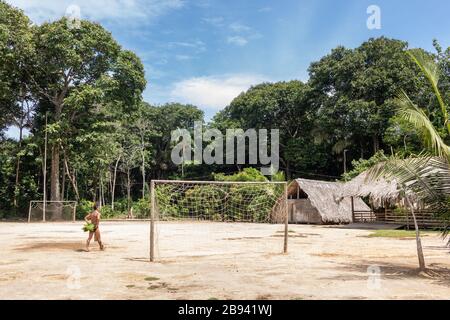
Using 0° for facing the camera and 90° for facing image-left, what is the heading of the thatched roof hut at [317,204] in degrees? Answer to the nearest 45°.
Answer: approximately 45°

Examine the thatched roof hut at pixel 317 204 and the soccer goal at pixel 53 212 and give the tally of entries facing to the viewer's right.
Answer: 0

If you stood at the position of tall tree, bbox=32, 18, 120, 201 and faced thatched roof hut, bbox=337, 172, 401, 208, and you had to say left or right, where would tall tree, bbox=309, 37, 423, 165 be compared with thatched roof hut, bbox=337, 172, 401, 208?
left

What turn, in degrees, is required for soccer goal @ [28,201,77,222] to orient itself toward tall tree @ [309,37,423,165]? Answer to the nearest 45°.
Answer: approximately 90° to its left

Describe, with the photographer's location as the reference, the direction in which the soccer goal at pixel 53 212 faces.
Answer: facing the viewer

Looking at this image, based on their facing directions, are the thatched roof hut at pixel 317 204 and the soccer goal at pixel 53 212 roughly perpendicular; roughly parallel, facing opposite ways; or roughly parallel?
roughly perpendicular

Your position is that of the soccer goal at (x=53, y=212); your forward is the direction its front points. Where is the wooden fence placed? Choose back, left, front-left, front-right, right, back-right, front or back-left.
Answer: front-left

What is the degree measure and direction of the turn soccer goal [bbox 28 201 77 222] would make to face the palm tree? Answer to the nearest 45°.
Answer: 0° — it already faces it

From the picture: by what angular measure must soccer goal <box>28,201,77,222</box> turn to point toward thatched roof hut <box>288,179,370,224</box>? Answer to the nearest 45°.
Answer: approximately 45° to its left

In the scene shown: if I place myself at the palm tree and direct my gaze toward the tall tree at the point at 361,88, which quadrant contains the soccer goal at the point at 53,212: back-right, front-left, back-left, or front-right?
front-left

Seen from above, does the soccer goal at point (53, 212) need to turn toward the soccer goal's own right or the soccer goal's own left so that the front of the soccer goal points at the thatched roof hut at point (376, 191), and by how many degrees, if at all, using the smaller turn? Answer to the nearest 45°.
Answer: approximately 45° to the soccer goal's own left

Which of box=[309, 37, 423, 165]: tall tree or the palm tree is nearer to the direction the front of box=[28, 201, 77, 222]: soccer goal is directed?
the palm tree

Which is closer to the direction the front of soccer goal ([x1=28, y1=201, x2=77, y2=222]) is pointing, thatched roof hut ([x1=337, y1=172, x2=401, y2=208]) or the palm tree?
the palm tree
